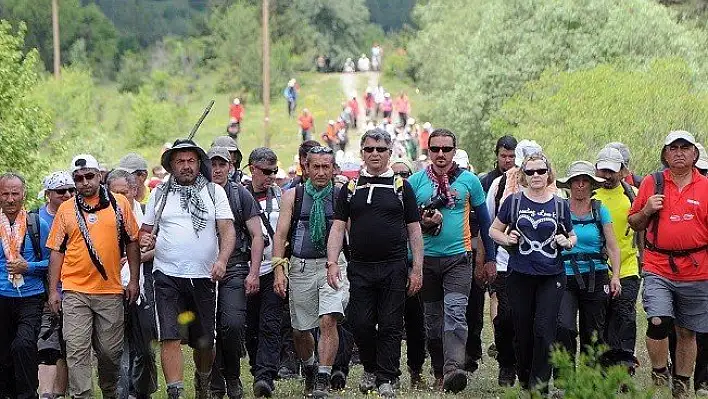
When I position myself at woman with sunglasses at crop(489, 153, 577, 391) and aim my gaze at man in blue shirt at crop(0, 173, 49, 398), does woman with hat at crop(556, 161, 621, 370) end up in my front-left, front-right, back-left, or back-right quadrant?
back-right

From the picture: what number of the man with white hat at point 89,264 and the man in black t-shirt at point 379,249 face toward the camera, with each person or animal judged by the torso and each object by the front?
2

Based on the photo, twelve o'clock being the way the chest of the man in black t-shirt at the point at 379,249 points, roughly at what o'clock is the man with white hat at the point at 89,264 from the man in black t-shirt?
The man with white hat is roughly at 3 o'clock from the man in black t-shirt.

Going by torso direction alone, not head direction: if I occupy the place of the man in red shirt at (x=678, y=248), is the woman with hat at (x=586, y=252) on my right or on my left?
on my right

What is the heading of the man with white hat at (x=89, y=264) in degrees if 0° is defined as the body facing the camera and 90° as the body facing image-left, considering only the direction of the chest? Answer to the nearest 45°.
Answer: approximately 0°

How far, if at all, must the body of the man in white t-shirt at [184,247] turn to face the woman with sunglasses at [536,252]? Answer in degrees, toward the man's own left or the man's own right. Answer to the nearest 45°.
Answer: approximately 90° to the man's own left

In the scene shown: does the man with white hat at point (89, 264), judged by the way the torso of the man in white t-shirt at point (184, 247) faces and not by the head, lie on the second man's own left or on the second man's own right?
on the second man's own right

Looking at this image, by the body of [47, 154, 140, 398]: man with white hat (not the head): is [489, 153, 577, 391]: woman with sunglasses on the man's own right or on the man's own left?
on the man's own left
